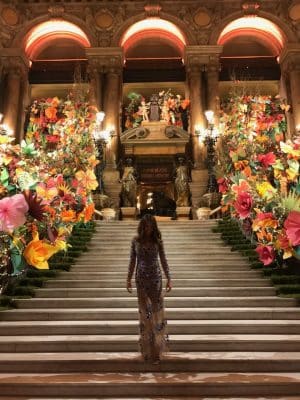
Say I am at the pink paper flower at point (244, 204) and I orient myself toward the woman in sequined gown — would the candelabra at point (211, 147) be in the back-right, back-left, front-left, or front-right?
back-right

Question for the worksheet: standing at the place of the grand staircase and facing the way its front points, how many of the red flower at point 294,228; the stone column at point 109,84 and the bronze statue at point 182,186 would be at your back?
2

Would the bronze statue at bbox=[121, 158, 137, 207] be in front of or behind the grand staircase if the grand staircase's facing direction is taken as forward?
behind

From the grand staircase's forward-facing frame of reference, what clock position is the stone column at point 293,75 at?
The stone column is roughly at 7 o'clock from the grand staircase.

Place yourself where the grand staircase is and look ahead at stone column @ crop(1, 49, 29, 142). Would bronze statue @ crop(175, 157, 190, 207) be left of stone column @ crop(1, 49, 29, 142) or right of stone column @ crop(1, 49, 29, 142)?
right

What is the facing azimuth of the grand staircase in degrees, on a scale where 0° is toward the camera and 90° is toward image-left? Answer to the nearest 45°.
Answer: approximately 0°

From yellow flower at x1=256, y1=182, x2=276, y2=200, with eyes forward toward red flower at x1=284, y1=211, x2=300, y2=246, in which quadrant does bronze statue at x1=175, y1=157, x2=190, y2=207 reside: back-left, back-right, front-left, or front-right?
back-right

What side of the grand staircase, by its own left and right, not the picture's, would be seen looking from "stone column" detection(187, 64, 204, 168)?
back
